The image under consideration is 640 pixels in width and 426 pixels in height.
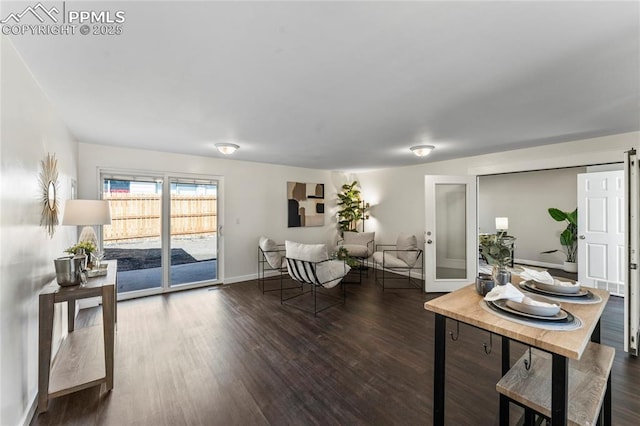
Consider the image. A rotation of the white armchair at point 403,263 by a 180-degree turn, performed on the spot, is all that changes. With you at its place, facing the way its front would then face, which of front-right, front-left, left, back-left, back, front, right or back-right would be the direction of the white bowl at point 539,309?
right

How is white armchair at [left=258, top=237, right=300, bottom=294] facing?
to the viewer's right

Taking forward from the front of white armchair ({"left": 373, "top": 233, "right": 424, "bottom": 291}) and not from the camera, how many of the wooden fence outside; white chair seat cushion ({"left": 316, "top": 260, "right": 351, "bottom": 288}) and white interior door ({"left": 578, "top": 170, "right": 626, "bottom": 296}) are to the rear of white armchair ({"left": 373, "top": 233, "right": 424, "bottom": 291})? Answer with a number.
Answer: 1

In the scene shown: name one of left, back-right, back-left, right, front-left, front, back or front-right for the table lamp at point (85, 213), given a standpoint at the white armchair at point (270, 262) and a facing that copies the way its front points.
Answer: back-right

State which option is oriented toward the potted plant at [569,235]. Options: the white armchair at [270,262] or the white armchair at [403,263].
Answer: the white armchair at [270,262]

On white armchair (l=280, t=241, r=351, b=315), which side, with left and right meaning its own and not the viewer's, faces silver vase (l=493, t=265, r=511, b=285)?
right

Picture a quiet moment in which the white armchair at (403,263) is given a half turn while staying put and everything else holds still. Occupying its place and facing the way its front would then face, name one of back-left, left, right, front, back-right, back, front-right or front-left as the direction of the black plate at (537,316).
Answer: right

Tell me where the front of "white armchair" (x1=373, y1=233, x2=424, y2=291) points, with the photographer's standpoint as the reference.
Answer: facing to the left of the viewer

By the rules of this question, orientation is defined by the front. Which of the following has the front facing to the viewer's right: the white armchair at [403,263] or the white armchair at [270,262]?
the white armchair at [270,262]

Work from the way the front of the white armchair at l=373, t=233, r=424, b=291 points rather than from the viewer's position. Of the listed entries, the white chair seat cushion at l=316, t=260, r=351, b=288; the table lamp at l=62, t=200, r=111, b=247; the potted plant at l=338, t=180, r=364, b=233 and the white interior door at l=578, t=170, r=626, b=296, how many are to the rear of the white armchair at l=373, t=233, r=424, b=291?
1

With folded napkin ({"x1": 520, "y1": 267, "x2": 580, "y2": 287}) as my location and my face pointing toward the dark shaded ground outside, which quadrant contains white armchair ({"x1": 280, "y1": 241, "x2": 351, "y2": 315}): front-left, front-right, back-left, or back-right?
front-right
